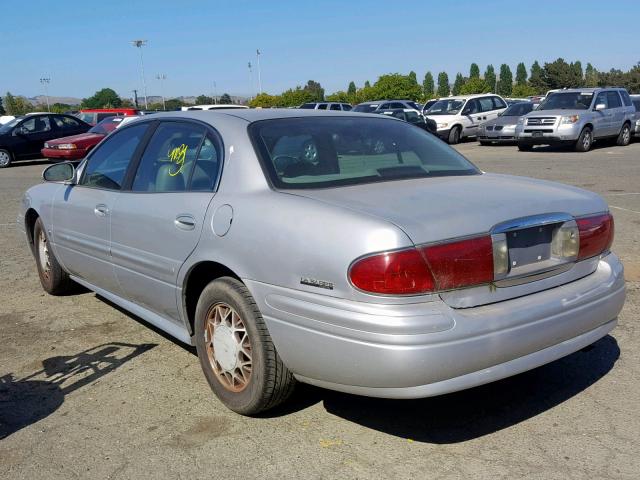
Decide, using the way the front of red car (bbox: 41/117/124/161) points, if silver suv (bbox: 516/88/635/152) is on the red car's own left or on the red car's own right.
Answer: on the red car's own left

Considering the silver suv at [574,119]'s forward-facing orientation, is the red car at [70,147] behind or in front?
in front

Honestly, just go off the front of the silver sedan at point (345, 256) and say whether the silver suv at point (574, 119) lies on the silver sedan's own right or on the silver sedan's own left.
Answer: on the silver sedan's own right

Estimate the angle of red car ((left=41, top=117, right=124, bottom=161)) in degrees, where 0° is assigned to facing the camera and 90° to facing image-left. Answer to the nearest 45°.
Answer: approximately 45°

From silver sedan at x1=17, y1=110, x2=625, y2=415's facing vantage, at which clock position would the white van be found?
The white van is roughly at 2 o'clock from the silver sedan.

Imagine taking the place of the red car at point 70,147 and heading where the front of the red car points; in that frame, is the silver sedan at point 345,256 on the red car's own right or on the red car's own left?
on the red car's own left

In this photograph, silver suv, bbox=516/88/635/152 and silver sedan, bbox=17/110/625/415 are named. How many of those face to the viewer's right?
0

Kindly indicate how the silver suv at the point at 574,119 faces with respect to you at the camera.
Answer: facing the viewer and to the left of the viewer

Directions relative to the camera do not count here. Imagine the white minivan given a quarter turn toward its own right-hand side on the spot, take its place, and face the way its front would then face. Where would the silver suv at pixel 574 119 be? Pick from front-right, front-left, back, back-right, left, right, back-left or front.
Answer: back

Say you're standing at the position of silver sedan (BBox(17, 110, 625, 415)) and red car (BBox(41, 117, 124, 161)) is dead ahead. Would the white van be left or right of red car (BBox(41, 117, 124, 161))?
right

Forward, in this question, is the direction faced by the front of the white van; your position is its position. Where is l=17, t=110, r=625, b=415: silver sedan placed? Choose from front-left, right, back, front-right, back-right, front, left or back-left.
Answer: front-left

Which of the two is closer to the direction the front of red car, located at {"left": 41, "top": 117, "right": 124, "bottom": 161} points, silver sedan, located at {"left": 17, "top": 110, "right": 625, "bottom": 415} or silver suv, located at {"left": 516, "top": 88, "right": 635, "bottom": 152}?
the silver sedan

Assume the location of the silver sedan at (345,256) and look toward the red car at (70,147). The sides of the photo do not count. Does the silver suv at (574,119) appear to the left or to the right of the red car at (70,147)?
right

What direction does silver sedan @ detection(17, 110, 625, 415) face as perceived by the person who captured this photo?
facing away from the viewer and to the left of the viewer
